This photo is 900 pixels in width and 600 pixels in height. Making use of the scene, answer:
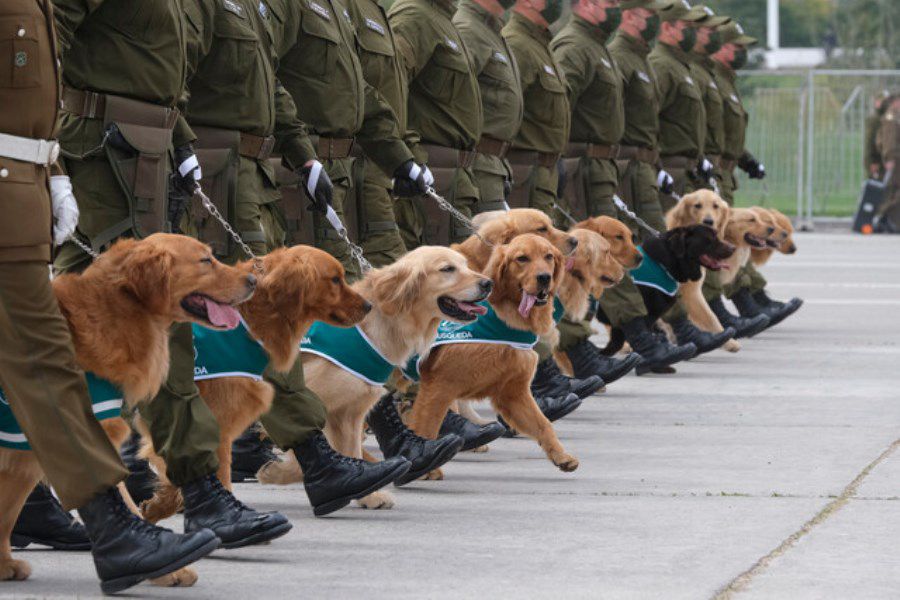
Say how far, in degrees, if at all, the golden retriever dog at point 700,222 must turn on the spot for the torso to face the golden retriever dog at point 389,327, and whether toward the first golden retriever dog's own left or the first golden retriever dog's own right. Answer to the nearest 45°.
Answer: approximately 45° to the first golden retriever dog's own right

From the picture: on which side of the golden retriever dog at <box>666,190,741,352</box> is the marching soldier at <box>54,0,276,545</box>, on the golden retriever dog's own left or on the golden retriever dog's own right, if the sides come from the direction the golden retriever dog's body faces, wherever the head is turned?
on the golden retriever dog's own right

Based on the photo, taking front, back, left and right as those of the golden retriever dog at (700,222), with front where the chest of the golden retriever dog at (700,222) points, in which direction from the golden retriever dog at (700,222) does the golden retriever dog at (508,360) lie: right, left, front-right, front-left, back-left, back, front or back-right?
front-right
